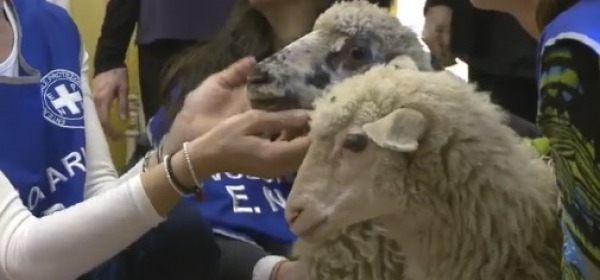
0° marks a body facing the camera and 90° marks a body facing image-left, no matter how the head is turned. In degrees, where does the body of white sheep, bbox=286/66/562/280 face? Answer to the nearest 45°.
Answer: approximately 90°
